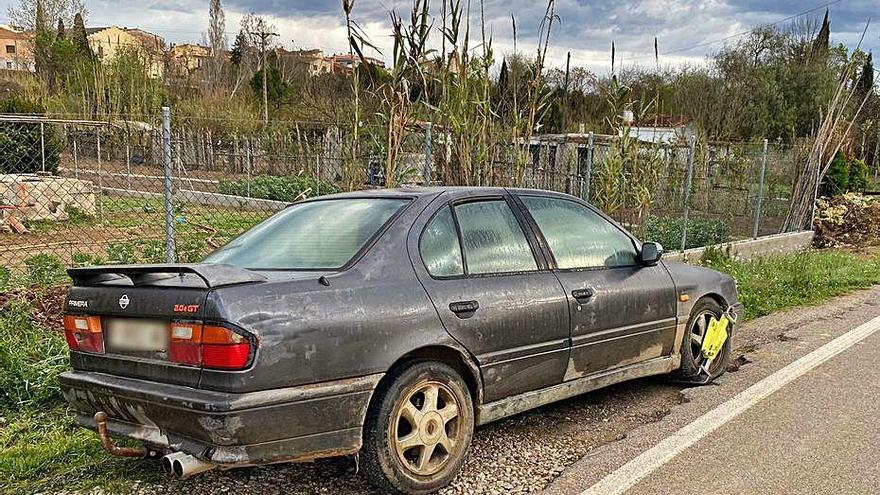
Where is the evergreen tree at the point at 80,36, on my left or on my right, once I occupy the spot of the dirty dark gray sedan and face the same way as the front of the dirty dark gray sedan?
on my left

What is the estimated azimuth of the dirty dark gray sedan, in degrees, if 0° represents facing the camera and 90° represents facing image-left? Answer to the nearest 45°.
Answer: approximately 225°

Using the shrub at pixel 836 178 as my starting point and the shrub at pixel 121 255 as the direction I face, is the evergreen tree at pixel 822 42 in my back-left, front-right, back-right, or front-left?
back-right

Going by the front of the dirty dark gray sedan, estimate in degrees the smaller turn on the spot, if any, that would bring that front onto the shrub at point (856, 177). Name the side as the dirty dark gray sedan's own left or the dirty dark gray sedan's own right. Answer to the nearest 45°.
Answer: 0° — it already faces it

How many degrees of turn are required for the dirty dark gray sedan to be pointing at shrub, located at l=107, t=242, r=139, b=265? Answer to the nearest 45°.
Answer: approximately 90° to its left

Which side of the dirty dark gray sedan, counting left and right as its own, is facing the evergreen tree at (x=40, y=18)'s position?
left

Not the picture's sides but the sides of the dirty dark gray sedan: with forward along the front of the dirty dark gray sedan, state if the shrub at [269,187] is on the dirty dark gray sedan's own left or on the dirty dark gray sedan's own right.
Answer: on the dirty dark gray sedan's own left

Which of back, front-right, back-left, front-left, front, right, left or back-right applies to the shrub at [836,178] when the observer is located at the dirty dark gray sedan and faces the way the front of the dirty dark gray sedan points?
front

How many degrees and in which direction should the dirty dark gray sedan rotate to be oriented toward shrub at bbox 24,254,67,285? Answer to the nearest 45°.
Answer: approximately 90° to its left

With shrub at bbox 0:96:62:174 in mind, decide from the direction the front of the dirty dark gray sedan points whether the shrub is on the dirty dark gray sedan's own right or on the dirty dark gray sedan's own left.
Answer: on the dirty dark gray sedan's own left
